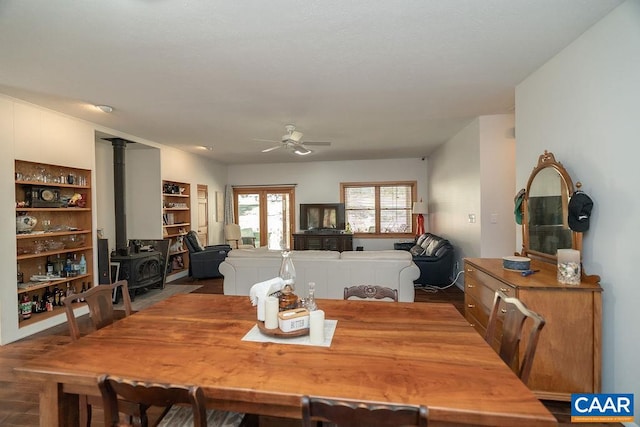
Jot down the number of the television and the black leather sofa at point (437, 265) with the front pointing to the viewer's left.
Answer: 1

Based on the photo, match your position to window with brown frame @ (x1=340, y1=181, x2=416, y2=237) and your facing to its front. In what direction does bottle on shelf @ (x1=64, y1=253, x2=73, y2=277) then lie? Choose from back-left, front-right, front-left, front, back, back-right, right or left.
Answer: front-right

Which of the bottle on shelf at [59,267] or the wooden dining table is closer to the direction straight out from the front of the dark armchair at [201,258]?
the wooden dining table

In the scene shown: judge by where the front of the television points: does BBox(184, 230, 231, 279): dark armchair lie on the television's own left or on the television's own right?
on the television's own right

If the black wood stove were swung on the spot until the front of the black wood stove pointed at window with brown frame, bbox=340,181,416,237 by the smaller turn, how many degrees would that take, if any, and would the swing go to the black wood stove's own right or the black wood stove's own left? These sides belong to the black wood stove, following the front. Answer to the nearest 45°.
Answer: approximately 45° to the black wood stove's own left

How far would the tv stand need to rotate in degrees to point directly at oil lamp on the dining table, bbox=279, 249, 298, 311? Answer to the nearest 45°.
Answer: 0° — it already faces it

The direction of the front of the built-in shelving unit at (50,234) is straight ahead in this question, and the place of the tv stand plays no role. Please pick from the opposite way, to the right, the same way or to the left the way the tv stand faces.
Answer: to the right

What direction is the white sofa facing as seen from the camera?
away from the camera

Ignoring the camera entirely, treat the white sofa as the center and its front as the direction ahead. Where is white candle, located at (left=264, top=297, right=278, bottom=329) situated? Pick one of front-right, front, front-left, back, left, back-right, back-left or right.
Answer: back

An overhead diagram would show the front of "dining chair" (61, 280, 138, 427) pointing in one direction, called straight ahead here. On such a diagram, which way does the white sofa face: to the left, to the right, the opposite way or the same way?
to the left

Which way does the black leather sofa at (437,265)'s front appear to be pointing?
to the viewer's left

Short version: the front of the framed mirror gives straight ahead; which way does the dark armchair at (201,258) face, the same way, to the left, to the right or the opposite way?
the opposite way

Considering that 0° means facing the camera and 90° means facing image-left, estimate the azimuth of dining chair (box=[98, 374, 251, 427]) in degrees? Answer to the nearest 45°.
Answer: approximately 225°
